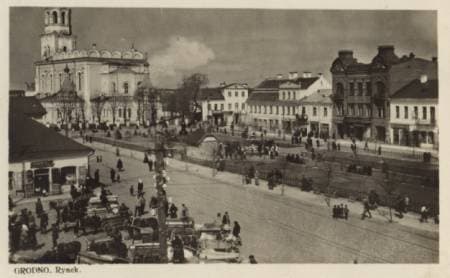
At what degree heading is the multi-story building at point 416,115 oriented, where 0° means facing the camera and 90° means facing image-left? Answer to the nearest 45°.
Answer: approximately 45°

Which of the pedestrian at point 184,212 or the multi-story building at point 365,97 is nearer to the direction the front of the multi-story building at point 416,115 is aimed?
the pedestrian

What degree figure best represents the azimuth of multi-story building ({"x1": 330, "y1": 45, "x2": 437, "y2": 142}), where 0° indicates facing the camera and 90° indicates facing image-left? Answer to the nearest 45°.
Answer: approximately 45°

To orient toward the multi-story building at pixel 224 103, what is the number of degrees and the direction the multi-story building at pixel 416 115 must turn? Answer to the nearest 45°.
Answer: approximately 45° to its right

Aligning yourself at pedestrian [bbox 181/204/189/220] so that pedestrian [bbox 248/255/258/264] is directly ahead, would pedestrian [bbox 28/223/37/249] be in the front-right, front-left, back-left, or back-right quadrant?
front-right

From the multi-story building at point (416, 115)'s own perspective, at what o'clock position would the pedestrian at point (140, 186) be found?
The pedestrian is roughly at 1 o'clock from the multi-story building.

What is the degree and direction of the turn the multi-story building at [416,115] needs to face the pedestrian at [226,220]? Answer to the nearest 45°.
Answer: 0° — it already faces them
